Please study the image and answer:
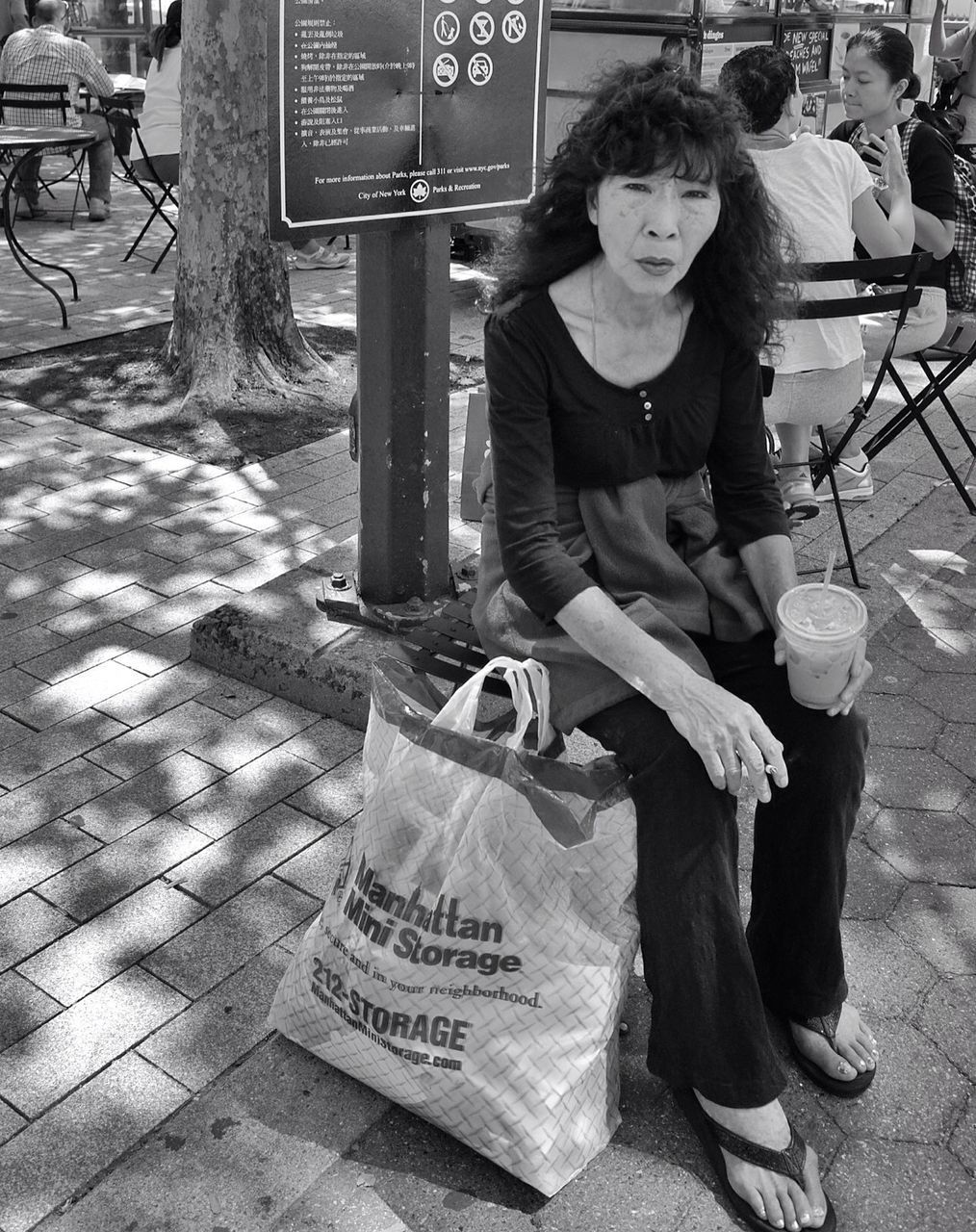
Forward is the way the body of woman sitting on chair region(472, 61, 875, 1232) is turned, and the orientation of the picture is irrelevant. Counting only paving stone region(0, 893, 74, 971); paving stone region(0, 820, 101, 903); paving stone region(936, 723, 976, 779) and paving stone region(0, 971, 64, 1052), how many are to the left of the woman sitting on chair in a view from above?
1

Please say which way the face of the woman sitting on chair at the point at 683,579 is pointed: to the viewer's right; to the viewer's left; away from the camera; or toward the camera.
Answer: toward the camera

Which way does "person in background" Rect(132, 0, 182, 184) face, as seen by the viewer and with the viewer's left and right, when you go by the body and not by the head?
facing away from the viewer and to the right of the viewer

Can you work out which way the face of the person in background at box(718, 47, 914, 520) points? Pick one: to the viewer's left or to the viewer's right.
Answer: to the viewer's right

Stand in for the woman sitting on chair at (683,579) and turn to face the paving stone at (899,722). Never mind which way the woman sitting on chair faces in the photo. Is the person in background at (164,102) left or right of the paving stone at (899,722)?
left

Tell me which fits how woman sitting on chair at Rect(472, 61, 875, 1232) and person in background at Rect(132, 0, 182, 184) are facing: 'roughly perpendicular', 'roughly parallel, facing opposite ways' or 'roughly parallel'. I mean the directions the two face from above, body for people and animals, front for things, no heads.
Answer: roughly perpendicular

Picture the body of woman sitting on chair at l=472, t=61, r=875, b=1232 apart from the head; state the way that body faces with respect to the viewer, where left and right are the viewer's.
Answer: facing the viewer and to the right of the viewer
